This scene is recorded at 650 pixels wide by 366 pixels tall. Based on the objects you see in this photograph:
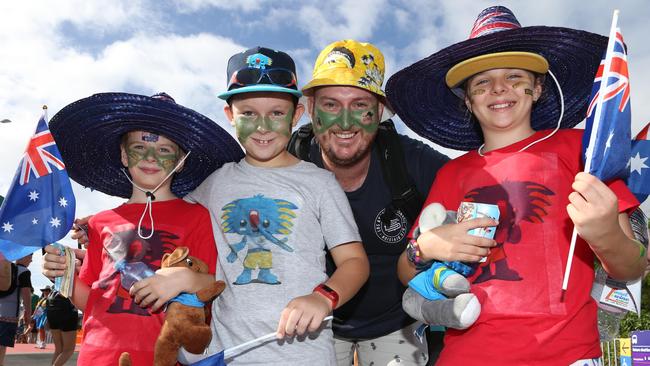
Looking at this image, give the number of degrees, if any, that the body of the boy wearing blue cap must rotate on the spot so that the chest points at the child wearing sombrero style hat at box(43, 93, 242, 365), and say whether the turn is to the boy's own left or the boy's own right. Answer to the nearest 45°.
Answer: approximately 135° to the boy's own right

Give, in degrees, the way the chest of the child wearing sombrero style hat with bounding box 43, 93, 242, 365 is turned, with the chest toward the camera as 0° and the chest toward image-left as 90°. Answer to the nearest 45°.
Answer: approximately 0°

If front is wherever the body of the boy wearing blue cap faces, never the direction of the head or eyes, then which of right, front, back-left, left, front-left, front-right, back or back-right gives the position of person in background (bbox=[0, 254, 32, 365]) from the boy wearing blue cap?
back-right

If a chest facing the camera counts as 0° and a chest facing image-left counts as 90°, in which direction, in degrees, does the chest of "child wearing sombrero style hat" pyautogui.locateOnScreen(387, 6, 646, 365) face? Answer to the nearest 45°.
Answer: approximately 0°

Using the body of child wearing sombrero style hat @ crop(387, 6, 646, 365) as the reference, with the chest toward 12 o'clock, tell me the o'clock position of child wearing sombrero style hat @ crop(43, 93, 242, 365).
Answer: child wearing sombrero style hat @ crop(43, 93, 242, 365) is roughly at 3 o'clock from child wearing sombrero style hat @ crop(387, 6, 646, 365).

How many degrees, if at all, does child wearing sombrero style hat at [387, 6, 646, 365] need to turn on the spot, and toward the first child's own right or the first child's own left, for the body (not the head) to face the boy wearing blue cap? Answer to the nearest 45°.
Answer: approximately 90° to the first child's own right

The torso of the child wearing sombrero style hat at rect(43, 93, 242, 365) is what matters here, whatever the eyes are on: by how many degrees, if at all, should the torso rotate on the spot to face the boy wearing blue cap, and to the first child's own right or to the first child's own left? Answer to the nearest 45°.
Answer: approximately 45° to the first child's own left
